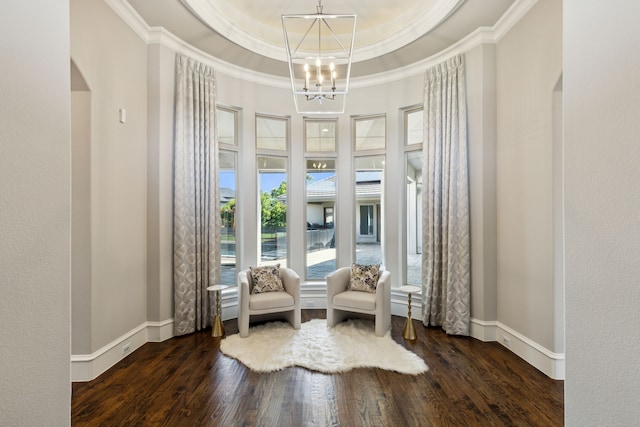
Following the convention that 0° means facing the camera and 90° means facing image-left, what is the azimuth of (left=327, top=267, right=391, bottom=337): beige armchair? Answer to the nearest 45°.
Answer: approximately 45°

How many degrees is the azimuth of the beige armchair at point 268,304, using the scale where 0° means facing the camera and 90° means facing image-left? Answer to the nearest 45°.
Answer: approximately 315°

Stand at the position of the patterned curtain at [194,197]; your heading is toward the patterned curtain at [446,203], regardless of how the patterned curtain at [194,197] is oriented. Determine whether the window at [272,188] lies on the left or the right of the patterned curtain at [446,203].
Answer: left
